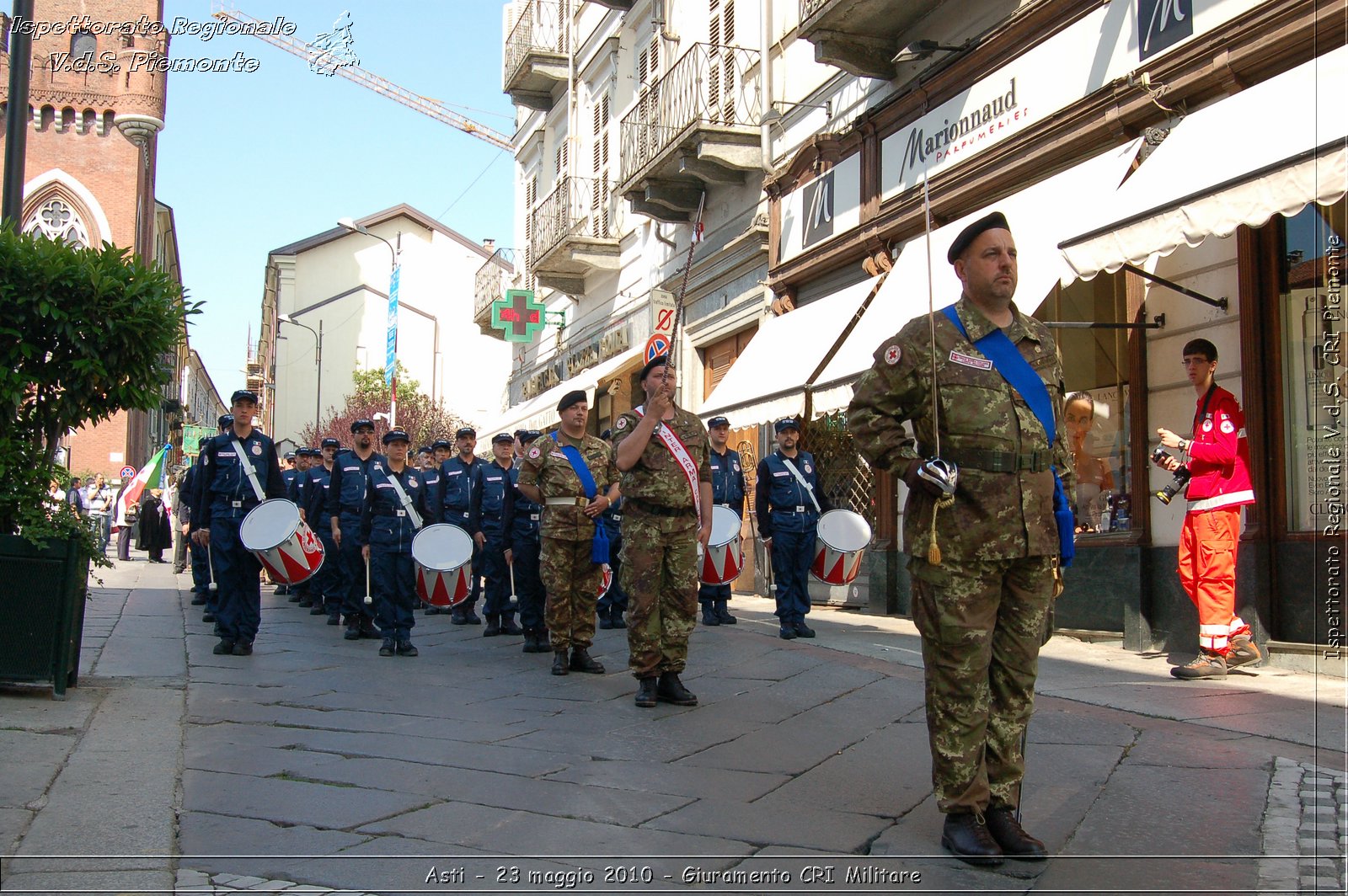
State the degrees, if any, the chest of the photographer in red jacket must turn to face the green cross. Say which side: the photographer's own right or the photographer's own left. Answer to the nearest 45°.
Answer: approximately 45° to the photographer's own right

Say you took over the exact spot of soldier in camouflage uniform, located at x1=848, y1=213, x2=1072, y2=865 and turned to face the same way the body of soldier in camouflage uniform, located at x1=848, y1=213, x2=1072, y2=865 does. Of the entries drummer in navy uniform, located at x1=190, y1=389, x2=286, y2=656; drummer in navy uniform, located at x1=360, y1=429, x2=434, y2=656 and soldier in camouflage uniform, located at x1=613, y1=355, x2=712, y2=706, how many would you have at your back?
3

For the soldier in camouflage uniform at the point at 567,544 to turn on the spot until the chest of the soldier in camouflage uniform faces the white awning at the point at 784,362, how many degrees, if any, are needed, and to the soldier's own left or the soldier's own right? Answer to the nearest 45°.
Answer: approximately 90° to the soldier's own left

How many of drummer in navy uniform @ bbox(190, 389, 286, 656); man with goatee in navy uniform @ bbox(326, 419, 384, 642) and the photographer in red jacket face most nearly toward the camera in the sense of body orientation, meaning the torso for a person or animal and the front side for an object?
2

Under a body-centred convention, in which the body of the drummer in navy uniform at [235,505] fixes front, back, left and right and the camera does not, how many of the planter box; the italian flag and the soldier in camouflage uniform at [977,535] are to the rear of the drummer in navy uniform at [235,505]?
1

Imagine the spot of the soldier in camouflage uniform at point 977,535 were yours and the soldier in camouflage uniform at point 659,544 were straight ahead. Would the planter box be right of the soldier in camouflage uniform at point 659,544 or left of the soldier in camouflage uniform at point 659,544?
left

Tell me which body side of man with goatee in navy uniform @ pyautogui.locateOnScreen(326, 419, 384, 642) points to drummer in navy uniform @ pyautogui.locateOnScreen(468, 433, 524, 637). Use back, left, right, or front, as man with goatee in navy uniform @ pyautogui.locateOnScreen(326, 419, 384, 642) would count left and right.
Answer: left

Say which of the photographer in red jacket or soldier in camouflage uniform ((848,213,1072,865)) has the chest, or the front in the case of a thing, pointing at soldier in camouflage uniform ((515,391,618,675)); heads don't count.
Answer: the photographer in red jacket

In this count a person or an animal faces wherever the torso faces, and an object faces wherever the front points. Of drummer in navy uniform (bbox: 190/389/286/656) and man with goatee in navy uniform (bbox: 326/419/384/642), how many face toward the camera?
2

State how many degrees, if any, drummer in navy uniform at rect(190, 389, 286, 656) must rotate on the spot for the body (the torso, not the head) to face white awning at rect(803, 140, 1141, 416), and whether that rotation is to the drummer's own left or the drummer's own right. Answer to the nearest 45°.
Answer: approximately 90° to the drummer's own left

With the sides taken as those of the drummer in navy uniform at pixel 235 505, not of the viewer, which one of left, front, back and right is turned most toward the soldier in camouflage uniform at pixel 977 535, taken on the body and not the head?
front

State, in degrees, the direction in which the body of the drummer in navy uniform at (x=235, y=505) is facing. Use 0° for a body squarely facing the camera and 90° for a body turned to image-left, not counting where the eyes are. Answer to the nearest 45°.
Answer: approximately 0°

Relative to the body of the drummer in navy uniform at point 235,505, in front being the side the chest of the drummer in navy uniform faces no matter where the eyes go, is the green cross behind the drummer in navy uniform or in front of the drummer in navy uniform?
behind
